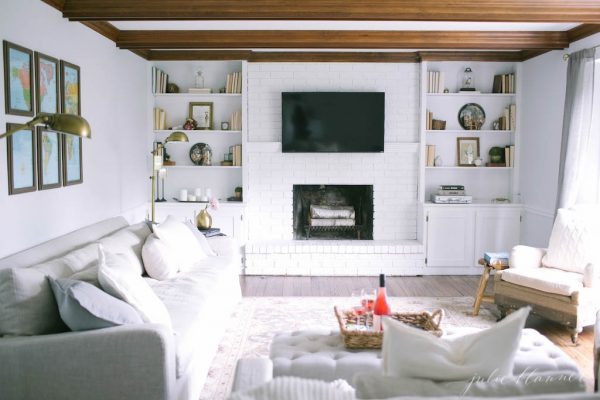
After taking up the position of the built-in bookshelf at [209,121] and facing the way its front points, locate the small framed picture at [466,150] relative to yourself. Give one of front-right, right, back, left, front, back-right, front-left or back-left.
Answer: left

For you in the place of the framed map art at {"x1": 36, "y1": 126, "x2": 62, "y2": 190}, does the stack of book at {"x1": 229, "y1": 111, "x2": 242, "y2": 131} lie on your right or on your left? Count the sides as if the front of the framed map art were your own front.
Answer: on your left

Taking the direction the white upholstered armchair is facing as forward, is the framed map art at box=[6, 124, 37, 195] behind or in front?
in front

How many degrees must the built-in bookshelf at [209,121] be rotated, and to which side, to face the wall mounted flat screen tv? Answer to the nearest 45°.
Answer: approximately 90° to its left

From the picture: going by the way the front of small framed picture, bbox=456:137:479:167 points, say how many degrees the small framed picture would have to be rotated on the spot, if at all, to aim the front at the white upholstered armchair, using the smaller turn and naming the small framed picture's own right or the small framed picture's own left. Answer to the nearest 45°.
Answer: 0° — it already faces it

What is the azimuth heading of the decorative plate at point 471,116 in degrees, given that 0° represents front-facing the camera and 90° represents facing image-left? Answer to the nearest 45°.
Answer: approximately 0°

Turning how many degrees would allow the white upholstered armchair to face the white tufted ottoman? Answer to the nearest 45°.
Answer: approximately 45° to its left

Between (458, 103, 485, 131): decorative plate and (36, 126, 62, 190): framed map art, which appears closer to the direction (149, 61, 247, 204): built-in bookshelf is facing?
the framed map art

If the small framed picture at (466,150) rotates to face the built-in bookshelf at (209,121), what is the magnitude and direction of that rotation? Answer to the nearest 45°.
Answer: approximately 90° to its right

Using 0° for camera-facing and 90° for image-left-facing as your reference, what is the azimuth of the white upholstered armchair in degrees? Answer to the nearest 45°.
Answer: approximately 45°

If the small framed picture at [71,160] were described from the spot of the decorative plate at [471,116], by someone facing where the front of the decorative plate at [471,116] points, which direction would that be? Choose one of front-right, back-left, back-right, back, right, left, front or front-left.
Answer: front-right
